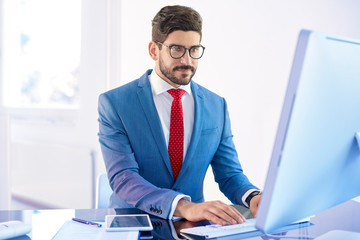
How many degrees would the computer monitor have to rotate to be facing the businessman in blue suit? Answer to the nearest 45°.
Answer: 0° — it already faces them

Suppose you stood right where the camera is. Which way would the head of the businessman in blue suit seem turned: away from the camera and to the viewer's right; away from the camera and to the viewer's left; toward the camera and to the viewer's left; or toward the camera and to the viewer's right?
toward the camera and to the viewer's right

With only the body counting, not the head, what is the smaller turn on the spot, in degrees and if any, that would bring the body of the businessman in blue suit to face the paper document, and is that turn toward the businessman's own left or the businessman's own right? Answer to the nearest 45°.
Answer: approximately 45° to the businessman's own right

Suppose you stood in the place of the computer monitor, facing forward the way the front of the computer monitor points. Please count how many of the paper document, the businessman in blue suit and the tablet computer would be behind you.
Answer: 0

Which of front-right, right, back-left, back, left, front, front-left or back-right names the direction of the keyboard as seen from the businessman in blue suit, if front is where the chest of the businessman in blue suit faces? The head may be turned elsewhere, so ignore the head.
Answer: front-right

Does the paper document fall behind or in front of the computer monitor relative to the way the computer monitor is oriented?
in front

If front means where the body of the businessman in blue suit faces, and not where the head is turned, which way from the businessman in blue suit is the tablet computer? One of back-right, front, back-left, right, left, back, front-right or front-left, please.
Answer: front-right

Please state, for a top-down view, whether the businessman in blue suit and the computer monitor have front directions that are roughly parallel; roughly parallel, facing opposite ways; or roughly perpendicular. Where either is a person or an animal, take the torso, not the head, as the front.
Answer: roughly parallel, facing opposite ways

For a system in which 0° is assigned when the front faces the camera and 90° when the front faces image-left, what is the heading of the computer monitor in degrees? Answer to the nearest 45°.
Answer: approximately 135°

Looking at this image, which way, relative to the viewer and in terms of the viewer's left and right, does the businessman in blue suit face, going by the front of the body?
facing the viewer and to the right of the viewer

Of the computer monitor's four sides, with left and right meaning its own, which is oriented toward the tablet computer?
front

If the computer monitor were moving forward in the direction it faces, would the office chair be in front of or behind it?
in front

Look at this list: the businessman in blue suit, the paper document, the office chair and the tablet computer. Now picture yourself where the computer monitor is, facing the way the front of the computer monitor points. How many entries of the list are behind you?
0

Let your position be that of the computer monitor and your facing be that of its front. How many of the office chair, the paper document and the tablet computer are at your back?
0
